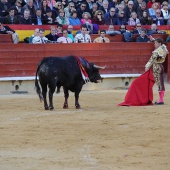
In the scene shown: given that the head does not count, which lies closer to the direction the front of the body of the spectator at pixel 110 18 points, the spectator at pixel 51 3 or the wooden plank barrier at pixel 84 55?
the wooden plank barrier

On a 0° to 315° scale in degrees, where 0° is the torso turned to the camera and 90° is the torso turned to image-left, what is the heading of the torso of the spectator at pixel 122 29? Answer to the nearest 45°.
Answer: approximately 0°

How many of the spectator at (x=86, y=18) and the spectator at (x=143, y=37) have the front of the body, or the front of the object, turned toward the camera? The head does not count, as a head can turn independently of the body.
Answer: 2
